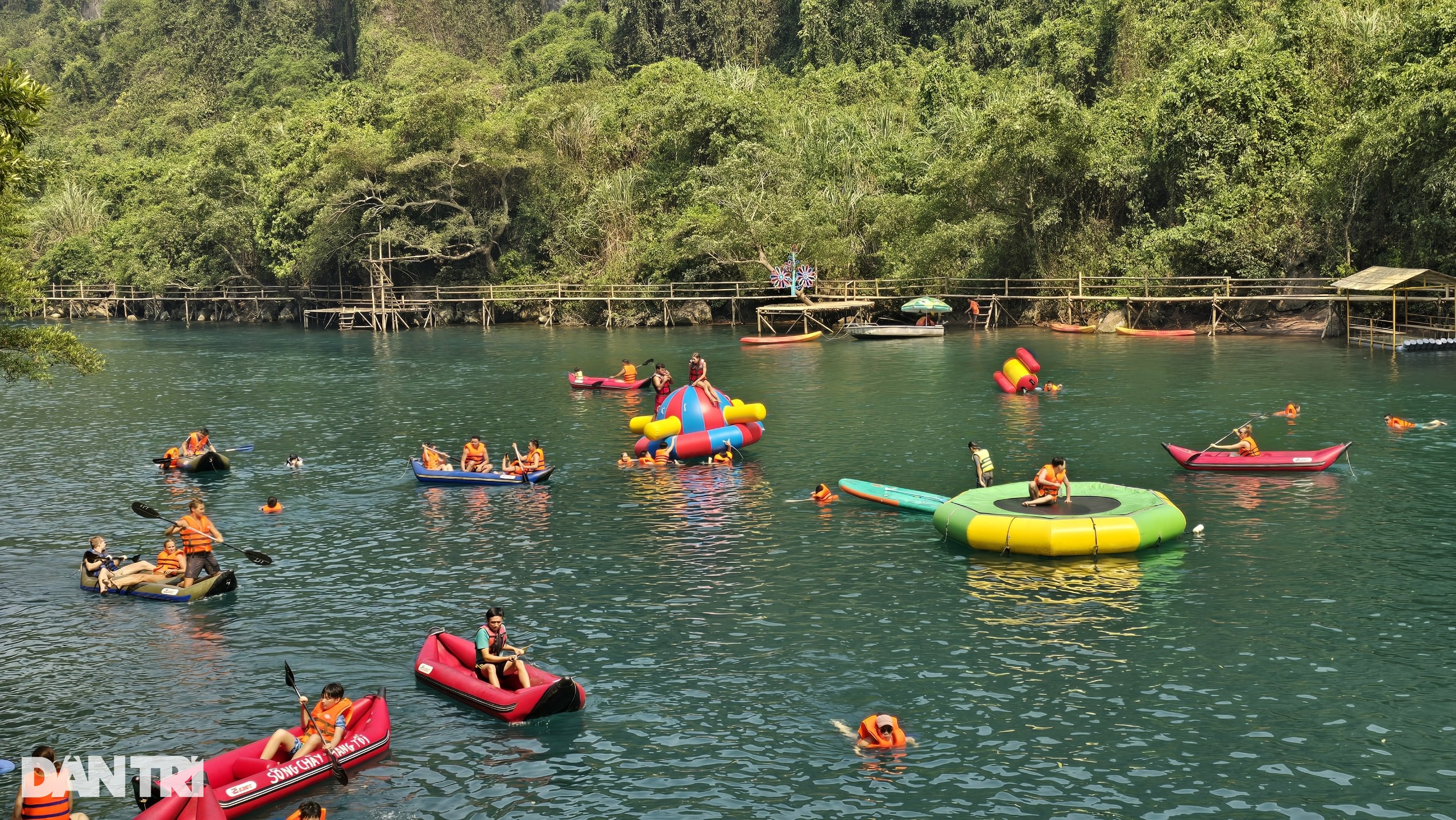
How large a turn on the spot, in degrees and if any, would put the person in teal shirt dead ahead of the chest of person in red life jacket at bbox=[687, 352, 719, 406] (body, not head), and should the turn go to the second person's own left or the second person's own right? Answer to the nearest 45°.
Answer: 0° — they already face them

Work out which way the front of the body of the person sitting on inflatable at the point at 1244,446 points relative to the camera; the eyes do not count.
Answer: to the viewer's left

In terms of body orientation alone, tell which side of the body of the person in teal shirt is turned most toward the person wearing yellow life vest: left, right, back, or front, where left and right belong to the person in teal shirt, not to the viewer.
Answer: left

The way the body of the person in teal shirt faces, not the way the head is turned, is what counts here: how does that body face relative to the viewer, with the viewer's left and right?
facing the viewer and to the right of the viewer

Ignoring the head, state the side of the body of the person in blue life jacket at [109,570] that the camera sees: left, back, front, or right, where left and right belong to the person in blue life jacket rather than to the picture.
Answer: right

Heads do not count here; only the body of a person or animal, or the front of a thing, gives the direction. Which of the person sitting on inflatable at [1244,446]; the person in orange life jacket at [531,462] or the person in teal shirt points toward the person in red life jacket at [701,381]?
the person sitting on inflatable

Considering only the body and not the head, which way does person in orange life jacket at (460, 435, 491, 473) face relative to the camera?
toward the camera

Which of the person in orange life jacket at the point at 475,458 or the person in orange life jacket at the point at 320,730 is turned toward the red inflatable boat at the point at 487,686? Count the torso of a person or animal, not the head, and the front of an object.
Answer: the person in orange life jacket at the point at 475,458

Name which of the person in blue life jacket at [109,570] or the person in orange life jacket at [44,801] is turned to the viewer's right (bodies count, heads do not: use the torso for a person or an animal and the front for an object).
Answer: the person in blue life jacket at [109,570]

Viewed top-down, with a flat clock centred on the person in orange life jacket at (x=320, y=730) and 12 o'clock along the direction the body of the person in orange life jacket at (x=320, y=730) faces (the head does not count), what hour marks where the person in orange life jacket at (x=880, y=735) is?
the person in orange life jacket at (x=880, y=735) is roughly at 8 o'clock from the person in orange life jacket at (x=320, y=730).

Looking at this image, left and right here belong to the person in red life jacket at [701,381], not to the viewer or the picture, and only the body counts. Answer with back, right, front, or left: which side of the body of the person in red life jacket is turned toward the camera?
front
